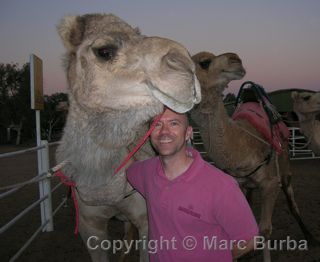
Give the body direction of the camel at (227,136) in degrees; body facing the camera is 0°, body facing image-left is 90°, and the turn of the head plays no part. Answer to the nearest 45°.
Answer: approximately 45°

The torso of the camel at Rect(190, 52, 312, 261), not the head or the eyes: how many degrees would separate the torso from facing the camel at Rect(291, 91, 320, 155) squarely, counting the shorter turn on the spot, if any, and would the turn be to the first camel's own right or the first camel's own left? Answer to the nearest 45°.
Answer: approximately 180°

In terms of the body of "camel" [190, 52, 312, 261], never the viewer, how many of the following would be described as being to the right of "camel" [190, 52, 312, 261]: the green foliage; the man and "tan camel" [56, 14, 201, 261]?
1

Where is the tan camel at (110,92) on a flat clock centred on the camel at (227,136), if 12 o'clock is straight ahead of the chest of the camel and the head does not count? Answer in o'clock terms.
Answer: The tan camel is roughly at 11 o'clock from the camel.

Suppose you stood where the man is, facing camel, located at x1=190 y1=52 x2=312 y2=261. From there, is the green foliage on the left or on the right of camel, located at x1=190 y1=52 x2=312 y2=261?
left
